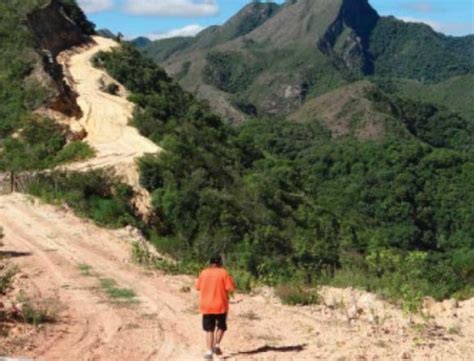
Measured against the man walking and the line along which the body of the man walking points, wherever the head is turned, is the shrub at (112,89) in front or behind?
in front

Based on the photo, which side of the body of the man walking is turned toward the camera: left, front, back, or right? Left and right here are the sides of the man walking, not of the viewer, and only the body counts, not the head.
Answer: back

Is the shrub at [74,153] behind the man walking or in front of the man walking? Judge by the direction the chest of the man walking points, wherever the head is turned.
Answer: in front
